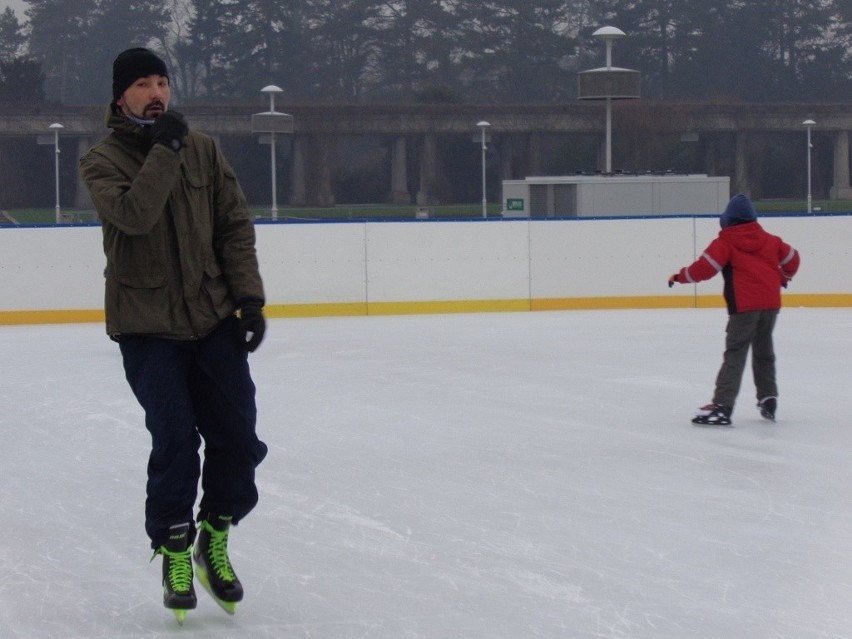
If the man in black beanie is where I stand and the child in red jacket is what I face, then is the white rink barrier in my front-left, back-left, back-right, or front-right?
front-left

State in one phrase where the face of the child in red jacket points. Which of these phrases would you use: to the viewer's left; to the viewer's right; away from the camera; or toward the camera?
away from the camera

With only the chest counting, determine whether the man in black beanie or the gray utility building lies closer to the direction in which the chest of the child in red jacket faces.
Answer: the gray utility building

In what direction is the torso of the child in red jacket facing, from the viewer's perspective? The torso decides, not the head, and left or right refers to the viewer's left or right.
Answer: facing away from the viewer and to the left of the viewer

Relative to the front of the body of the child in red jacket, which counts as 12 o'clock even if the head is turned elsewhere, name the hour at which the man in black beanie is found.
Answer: The man in black beanie is roughly at 8 o'clock from the child in red jacket.

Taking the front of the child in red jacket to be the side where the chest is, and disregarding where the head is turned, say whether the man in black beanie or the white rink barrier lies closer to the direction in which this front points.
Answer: the white rink barrier

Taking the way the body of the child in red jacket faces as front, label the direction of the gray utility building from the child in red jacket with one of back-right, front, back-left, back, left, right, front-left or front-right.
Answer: front-right

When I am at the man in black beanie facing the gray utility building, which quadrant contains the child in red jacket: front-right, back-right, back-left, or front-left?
front-right
